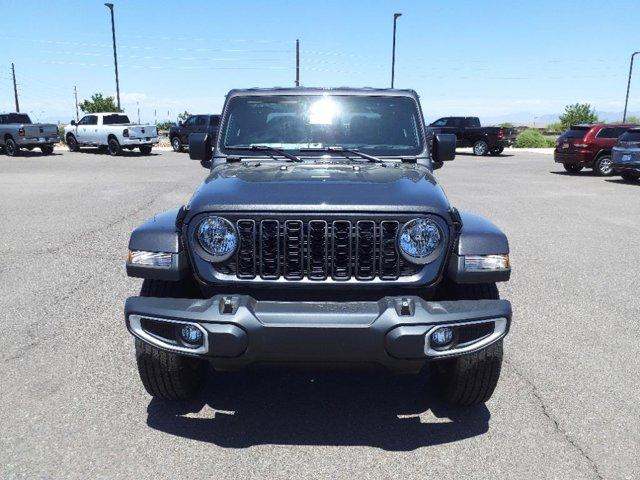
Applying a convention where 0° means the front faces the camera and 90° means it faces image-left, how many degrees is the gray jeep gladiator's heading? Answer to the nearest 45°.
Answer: approximately 0°

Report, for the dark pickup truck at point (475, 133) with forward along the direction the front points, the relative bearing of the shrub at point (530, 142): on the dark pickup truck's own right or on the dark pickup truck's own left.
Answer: on the dark pickup truck's own right

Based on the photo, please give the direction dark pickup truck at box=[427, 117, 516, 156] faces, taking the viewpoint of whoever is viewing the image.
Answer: facing away from the viewer and to the left of the viewer

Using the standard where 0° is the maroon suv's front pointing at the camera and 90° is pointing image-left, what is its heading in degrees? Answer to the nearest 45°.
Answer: approximately 225°

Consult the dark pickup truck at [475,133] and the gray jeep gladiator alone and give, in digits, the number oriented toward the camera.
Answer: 1

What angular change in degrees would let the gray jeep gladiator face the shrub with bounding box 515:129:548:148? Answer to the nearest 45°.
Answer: approximately 180°

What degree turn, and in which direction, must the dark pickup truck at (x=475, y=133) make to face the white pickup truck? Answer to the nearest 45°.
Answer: approximately 45° to its left

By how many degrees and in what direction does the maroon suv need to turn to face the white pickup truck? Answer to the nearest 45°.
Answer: approximately 135° to its left
